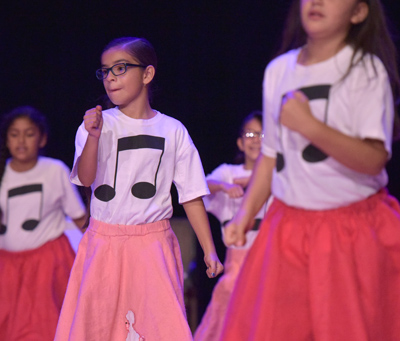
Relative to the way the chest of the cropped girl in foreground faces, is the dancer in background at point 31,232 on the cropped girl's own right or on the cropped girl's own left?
on the cropped girl's own right

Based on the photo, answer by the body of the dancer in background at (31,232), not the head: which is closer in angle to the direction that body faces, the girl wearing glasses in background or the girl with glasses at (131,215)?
the girl with glasses

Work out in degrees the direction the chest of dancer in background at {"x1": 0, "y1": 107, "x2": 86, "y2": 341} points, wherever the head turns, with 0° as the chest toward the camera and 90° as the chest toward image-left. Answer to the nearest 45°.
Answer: approximately 45°

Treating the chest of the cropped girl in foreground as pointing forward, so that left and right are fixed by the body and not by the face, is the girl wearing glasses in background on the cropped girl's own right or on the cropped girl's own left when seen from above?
on the cropped girl's own right

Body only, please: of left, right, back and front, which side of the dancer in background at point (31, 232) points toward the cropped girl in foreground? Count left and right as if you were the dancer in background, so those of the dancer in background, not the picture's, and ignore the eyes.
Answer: front

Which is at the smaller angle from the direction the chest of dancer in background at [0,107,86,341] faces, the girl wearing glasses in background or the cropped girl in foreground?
the cropped girl in foreground

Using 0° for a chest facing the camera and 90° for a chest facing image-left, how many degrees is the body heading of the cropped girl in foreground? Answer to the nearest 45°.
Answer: approximately 45°
